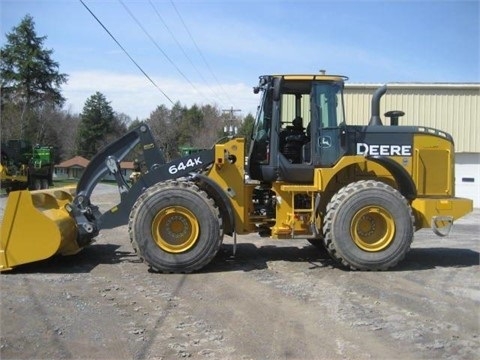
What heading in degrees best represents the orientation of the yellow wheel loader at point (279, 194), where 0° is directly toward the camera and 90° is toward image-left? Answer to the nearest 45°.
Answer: approximately 90°

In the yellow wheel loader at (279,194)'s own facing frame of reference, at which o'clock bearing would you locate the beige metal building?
The beige metal building is roughly at 4 o'clock from the yellow wheel loader.
